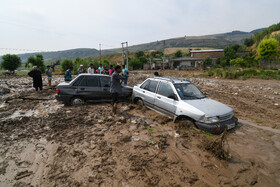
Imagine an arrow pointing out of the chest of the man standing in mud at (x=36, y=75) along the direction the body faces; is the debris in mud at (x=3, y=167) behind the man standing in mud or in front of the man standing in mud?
behind

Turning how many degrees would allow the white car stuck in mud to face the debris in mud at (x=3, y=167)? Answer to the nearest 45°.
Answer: approximately 90° to its right

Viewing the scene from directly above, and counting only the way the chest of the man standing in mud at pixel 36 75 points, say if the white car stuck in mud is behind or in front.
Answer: behind

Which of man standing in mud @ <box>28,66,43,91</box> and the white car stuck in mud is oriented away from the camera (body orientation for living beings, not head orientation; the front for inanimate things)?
the man standing in mud

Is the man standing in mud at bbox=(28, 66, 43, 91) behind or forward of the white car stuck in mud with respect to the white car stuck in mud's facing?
behind

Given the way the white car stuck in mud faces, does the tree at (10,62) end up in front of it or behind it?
behind

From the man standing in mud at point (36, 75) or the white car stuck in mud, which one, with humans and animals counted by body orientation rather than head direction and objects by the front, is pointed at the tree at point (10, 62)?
the man standing in mud

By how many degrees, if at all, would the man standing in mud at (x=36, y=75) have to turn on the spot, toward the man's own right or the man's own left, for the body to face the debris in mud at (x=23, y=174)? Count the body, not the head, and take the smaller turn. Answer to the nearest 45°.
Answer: approximately 180°
